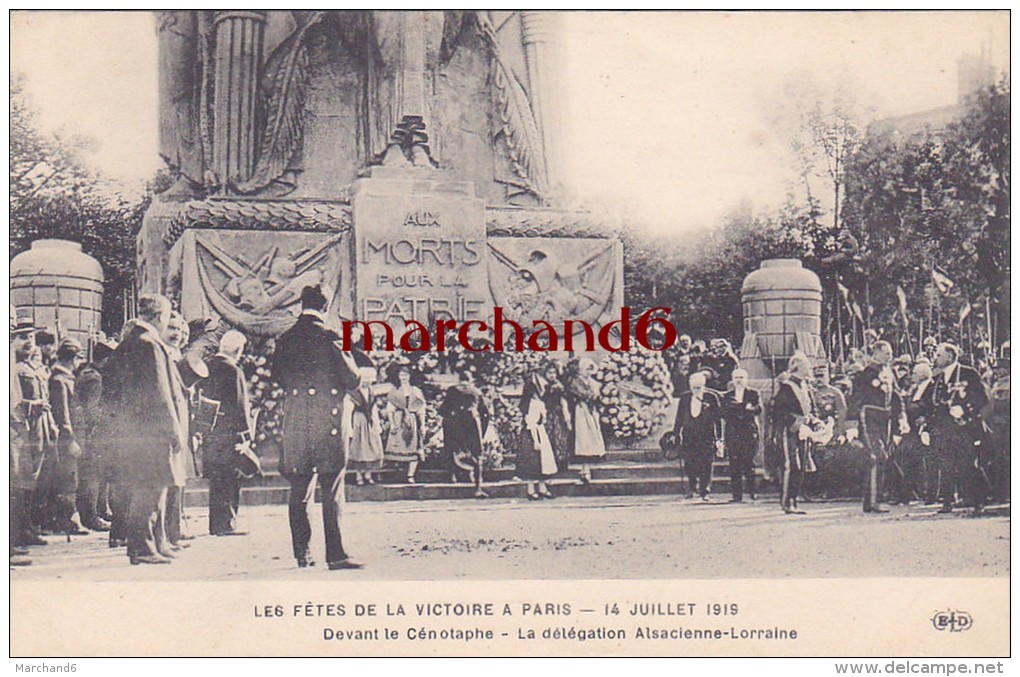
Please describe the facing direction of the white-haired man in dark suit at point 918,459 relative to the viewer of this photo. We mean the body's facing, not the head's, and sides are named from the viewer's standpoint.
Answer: facing the viewer and to the left of the viewer

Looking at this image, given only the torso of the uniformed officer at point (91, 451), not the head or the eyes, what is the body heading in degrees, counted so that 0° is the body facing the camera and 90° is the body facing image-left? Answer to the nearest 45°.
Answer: approximately 270°

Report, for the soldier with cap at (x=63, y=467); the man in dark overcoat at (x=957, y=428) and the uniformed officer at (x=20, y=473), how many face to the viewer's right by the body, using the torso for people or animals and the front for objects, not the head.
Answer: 2

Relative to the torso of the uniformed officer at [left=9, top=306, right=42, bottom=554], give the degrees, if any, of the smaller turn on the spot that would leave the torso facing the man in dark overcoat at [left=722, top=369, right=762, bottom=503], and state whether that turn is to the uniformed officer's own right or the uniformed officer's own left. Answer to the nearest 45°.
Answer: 0° — they already face them

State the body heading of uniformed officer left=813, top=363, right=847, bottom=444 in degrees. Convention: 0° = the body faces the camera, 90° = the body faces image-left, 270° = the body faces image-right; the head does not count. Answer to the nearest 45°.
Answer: approximately 45°

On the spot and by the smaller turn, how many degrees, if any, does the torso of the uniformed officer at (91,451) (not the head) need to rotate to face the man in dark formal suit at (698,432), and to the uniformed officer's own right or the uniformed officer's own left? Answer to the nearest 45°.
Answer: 0° — they already face them

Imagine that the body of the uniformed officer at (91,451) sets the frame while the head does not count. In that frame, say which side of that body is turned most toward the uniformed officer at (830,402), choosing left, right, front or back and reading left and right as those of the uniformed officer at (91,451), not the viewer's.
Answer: front

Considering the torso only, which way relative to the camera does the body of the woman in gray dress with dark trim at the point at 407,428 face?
toward the camera

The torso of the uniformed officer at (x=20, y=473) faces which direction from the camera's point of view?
to the viewer's right

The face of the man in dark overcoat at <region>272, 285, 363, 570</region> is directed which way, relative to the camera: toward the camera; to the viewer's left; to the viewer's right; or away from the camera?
away from the camera
